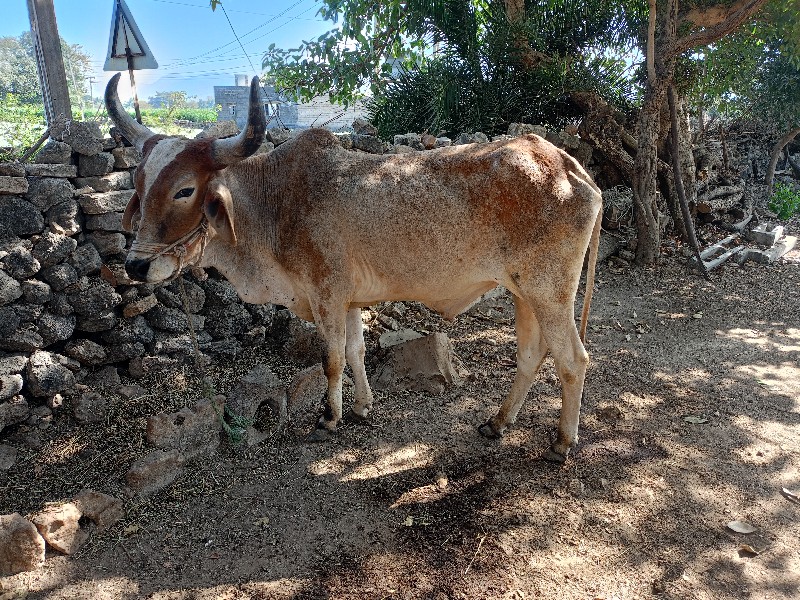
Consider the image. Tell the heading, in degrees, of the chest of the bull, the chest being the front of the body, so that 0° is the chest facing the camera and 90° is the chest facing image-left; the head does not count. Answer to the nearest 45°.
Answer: approximately 90°

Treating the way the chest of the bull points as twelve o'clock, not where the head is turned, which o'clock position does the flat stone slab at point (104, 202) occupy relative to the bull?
The flat stone slab is roughly at 1 o'clock from the bull.

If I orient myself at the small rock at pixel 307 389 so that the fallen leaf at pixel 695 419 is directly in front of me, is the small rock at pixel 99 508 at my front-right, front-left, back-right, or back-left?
back-right

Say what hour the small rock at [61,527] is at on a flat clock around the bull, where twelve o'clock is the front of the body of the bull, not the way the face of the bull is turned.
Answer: The small rock is roughly at 11 o'clock from the bull.

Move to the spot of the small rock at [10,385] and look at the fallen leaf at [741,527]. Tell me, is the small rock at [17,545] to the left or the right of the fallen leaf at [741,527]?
right

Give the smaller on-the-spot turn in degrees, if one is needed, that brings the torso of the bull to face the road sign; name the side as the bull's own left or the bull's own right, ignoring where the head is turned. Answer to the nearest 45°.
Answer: approximately 45° to the bull's own right

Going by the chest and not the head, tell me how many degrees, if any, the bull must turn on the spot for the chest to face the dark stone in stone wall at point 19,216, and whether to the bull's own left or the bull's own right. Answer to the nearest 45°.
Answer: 0° — it already faces it

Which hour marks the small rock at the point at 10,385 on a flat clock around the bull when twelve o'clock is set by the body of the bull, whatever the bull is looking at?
The small rock is roughly at 12 o'clock from the bull.
